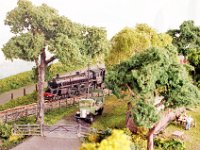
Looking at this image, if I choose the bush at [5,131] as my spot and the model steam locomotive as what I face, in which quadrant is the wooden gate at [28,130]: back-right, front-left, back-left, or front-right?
front-right

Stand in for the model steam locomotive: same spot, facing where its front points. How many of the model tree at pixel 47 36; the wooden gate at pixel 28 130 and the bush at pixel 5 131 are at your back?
0

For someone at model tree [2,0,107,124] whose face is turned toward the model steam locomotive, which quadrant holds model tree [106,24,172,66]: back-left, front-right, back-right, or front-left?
front-right

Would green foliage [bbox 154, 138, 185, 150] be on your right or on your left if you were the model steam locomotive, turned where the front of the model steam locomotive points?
on your left

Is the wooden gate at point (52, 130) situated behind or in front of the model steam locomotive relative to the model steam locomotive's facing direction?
in front

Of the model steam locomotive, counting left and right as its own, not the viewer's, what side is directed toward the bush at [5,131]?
front
